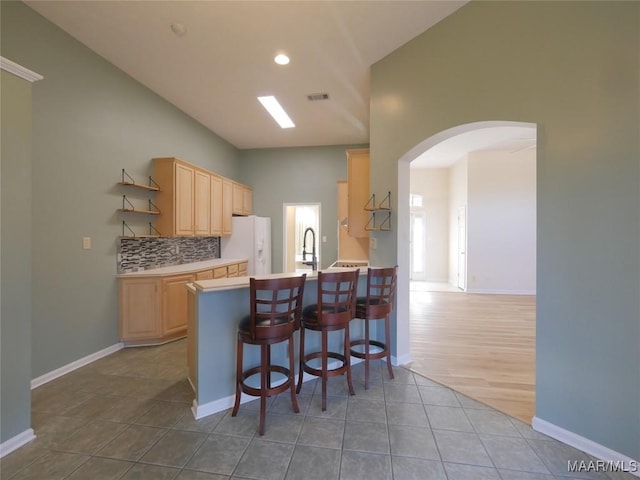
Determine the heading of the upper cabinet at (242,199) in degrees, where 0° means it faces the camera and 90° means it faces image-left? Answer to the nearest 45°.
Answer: approximately 315°

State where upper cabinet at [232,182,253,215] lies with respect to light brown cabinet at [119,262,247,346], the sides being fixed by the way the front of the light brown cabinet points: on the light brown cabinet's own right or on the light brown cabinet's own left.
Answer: on the light brown cabinet's own left

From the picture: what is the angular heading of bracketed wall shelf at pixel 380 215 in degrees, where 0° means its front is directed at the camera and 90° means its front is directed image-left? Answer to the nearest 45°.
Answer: approximately 45°

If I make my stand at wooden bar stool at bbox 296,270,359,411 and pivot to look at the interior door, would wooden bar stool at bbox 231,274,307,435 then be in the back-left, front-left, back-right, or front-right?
back-left

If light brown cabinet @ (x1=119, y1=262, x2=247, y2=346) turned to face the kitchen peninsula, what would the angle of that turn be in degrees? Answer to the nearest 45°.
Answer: approximately 45° to its right

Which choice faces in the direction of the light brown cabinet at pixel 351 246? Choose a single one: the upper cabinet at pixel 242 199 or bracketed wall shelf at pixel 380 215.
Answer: the upper cabinet

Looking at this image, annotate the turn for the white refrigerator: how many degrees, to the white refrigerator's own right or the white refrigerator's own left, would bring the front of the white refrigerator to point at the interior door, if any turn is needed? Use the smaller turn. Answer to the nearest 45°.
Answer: approximately 45° to the white refrigerator's own left

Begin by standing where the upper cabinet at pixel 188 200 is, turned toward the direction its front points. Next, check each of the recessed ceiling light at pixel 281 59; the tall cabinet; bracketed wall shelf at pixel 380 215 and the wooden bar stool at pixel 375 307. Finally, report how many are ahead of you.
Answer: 4

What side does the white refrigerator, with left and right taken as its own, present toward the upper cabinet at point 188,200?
right

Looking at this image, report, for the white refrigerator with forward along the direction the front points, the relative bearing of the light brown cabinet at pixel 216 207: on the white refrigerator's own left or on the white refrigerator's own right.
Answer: on the white refrigerator's own right
